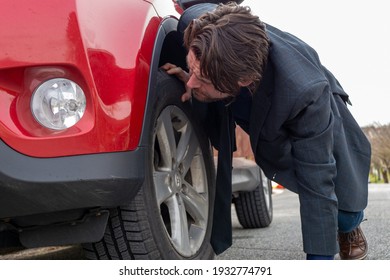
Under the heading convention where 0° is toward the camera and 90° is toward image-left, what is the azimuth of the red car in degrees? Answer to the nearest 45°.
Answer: approximately 45°
